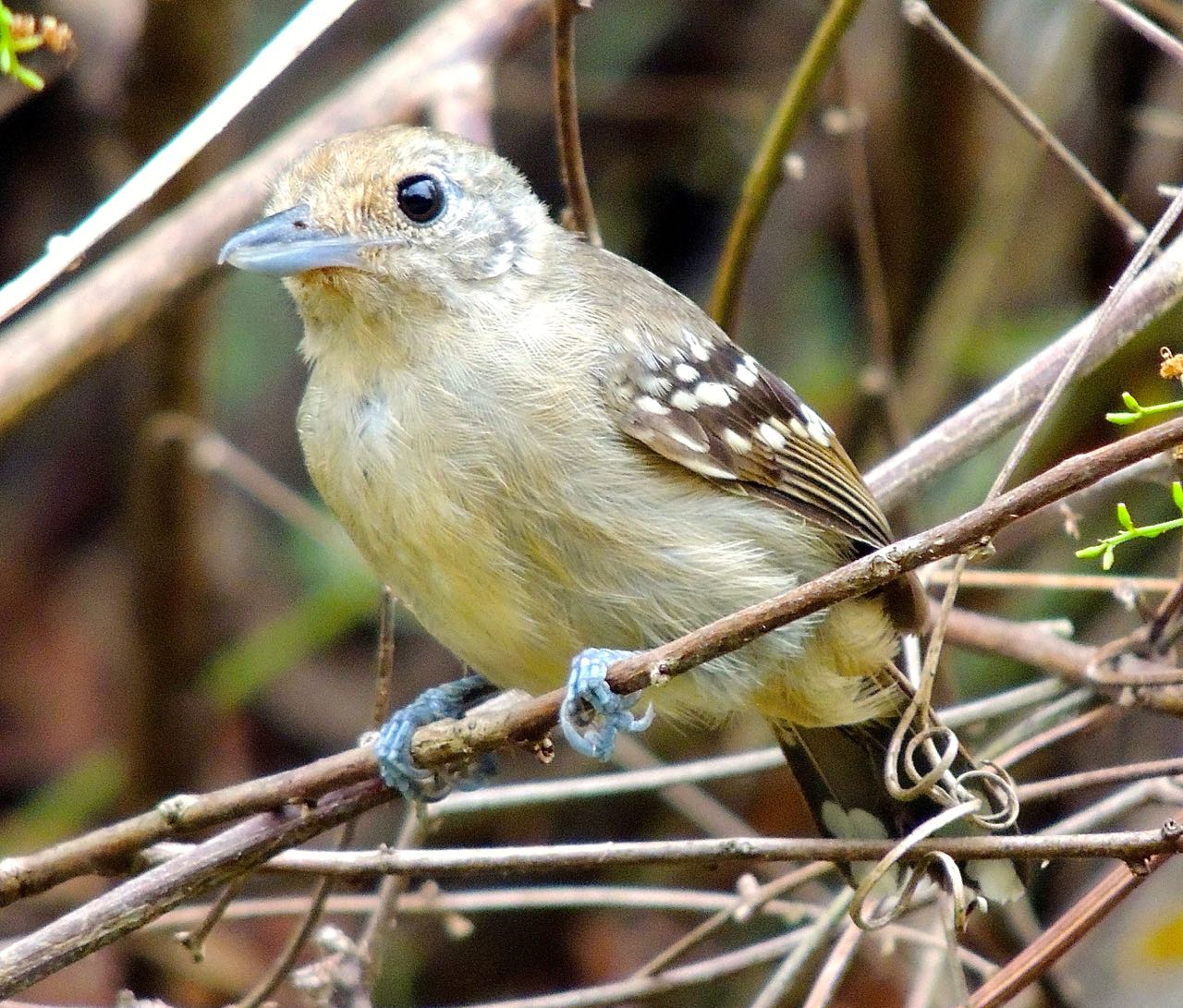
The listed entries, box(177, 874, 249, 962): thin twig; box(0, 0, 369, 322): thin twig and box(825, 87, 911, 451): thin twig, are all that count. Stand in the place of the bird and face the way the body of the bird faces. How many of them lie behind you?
1

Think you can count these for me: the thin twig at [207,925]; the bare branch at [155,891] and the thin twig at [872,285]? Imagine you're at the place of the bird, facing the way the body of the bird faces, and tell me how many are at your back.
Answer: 1

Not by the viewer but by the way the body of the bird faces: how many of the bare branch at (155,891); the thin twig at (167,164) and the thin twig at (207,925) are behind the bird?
0

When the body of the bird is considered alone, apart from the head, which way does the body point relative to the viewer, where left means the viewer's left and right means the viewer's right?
facing the viewer and to the left of the viewer

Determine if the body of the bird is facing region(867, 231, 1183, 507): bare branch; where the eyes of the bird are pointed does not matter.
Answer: no

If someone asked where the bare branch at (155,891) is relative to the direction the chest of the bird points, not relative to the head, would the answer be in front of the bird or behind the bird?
in front

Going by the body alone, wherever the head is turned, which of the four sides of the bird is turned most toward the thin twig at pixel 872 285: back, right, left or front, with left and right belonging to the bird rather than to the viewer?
back

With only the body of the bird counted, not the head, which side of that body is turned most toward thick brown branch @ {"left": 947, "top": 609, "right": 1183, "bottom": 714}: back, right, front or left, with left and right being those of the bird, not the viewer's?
back

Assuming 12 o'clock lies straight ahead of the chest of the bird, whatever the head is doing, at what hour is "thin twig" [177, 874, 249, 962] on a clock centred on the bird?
The thin twig is roughly at 1 o'clock from the bird.

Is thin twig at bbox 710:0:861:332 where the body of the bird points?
no

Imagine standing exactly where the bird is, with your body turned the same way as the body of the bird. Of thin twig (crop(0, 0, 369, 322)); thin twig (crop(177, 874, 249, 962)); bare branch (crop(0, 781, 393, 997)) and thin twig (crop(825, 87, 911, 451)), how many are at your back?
1
